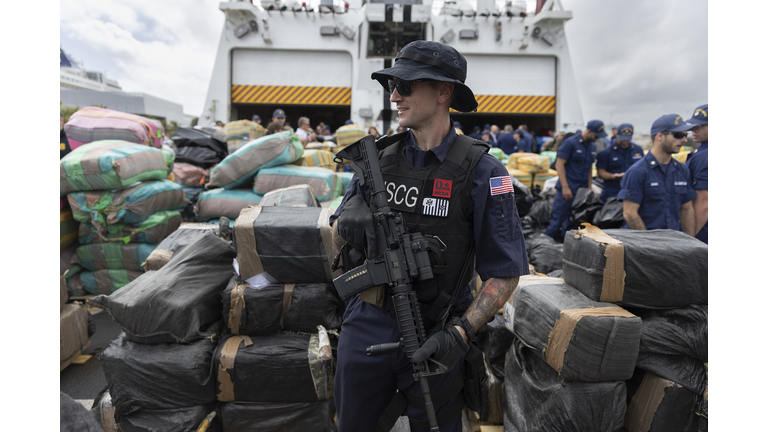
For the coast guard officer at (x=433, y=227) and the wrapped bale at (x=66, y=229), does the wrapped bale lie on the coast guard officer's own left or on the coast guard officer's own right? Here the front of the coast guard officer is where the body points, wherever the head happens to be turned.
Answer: on the coast guard officer's own right

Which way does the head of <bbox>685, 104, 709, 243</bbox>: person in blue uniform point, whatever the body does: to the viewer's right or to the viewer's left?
to the viewer's left

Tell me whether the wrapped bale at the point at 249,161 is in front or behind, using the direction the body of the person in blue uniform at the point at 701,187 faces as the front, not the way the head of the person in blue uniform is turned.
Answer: in front

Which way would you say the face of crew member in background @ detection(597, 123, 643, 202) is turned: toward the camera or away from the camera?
toward the camera

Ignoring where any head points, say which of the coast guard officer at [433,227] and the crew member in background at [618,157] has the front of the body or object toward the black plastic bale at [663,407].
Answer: the crew member in background

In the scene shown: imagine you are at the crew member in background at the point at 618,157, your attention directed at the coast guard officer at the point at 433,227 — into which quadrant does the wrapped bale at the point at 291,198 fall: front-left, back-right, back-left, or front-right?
front-right

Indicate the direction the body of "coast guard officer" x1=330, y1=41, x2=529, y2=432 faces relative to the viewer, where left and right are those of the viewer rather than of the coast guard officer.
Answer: facing the viewer and to the left of the viewer

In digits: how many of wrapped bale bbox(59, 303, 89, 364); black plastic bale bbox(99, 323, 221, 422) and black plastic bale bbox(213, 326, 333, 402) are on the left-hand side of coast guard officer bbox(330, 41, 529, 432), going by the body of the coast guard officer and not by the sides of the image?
0

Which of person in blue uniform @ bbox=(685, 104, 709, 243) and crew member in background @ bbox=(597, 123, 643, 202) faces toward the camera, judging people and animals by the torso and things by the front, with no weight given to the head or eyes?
the crew member in background

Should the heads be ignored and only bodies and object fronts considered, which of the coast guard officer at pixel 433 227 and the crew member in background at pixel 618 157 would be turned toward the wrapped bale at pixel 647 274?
the crew member in background

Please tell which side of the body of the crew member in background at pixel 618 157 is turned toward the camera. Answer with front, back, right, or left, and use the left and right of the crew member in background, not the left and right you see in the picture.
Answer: front

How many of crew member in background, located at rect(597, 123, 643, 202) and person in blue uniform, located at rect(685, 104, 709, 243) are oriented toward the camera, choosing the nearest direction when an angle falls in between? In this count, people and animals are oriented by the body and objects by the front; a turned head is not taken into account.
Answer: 1

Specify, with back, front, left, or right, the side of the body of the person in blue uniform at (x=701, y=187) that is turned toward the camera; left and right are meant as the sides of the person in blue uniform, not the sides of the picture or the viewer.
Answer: left

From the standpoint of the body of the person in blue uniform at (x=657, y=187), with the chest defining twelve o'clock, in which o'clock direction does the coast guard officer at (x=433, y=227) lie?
The coast guard officer is roughly at 2 o'clock from the person in blue uniform.
